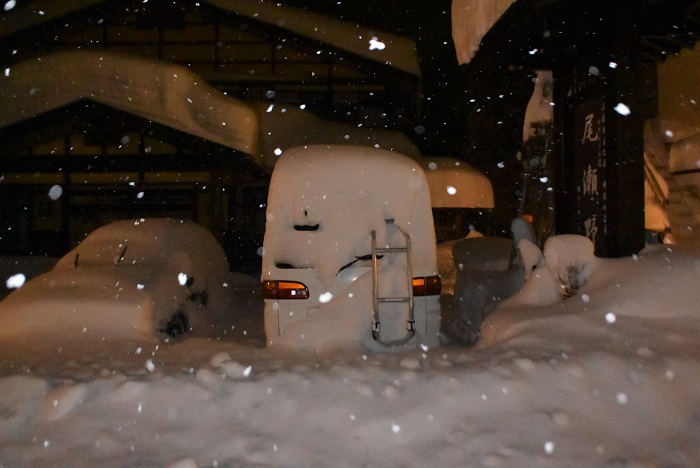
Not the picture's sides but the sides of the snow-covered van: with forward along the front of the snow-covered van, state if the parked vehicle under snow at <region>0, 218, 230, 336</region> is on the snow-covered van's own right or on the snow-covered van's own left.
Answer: on the snow-covered van's own left

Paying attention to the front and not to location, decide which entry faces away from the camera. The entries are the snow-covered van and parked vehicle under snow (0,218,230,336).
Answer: the snow-covered van

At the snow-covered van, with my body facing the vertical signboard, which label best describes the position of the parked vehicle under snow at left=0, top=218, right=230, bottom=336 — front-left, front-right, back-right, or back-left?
back-left

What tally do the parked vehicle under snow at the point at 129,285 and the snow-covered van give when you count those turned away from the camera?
1

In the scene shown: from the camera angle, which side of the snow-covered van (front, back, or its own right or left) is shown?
back

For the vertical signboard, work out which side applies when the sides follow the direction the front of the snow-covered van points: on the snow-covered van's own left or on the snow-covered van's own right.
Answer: on the snow-covered van's own right
